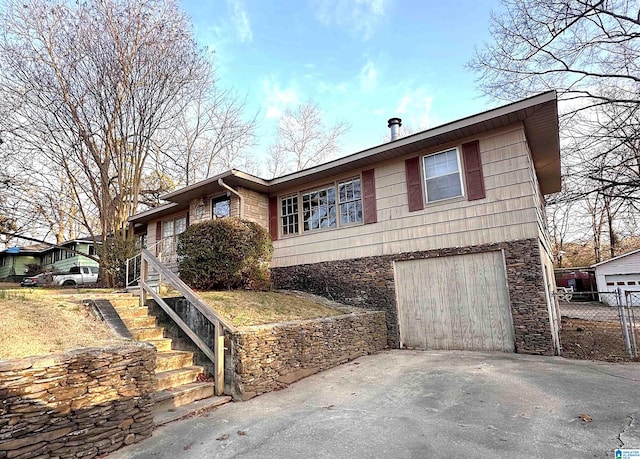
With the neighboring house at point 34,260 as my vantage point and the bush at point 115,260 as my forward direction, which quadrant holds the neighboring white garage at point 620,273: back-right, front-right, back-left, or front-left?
front-left

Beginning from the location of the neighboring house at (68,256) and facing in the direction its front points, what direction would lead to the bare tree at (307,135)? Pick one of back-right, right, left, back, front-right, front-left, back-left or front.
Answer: left

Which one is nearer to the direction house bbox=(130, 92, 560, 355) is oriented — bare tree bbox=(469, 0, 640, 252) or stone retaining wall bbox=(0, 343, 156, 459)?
the stone retaining wall

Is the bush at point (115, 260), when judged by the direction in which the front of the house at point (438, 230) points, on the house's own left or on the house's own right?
on the house's own right

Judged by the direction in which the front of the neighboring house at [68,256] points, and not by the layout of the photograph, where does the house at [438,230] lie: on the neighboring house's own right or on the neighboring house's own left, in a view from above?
on the neighboring house's own left

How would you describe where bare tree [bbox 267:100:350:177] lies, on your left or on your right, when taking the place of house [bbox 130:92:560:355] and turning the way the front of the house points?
on your right

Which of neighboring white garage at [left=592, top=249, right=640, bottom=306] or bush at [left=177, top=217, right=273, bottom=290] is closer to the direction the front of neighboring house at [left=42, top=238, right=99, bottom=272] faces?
the bush

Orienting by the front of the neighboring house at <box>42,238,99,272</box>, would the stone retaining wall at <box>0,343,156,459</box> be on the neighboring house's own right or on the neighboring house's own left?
on the neighboring house's own left

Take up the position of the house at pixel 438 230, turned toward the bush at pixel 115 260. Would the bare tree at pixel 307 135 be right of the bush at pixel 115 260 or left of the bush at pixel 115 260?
right

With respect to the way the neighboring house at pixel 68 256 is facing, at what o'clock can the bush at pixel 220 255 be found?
The bush is roughly at 10 o'clock from the neighboring house.

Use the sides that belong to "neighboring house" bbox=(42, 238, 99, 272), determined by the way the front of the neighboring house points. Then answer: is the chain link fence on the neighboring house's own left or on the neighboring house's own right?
on the neighboring house's own left

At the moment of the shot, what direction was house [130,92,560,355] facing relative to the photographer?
facing the viewer and to the left of the viewer

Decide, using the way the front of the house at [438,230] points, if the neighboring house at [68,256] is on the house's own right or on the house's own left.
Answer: on the house's own right

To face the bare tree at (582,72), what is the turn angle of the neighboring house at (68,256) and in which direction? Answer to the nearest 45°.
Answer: approximately 90° to its left

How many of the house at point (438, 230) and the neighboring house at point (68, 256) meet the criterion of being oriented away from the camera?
0

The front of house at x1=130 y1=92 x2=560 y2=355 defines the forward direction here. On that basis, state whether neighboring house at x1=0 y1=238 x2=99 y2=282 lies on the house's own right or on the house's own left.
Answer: on the house's own right

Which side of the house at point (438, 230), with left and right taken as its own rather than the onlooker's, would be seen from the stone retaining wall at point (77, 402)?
front
